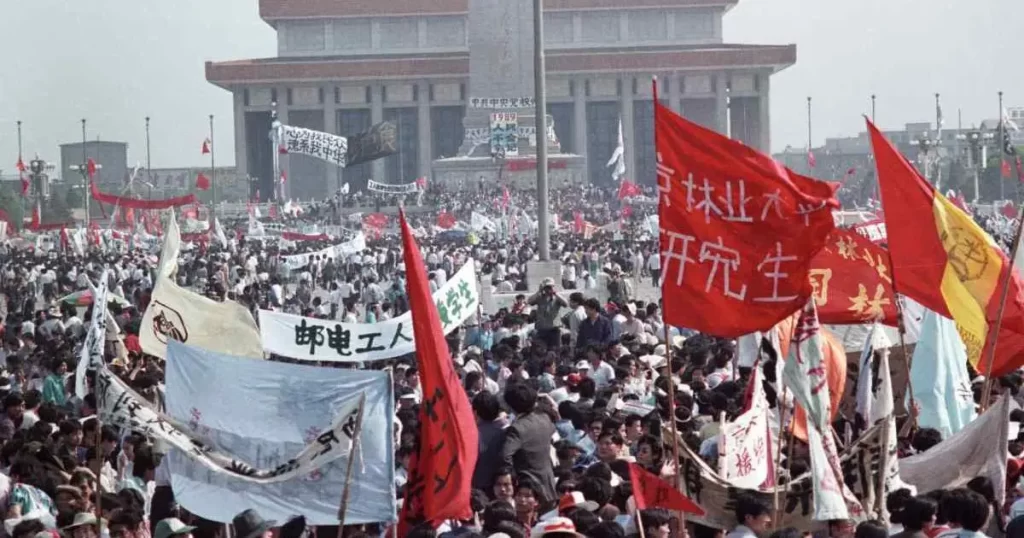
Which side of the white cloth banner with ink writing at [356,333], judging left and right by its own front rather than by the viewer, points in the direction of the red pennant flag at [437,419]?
front

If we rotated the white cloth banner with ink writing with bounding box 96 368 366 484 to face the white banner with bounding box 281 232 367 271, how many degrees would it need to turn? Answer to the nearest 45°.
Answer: approximately 180°

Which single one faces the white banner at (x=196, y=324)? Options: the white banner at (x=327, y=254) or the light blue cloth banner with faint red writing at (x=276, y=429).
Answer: the white banner at (x=327, y=254)

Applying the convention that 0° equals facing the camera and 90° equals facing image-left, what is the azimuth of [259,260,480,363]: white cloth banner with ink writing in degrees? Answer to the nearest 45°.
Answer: approximately 0°

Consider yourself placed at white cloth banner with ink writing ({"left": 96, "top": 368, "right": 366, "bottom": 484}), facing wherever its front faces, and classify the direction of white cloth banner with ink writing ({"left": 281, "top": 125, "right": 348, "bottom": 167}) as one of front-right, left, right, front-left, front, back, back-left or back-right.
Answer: back

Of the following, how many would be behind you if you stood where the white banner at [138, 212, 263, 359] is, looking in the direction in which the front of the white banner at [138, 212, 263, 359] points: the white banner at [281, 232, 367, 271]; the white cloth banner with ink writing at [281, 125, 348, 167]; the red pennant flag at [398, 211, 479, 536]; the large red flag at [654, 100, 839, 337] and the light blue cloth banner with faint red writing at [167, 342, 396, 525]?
2

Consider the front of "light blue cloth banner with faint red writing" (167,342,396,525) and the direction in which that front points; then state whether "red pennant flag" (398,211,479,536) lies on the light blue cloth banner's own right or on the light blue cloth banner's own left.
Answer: on the light blue cloth banner's own left

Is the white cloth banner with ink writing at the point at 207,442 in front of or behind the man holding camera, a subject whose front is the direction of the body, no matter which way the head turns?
in front

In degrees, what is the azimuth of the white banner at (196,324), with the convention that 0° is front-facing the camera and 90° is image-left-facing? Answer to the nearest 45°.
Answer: approximately 0°
